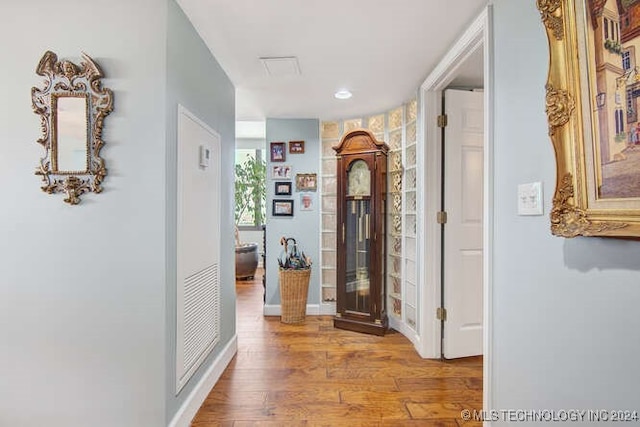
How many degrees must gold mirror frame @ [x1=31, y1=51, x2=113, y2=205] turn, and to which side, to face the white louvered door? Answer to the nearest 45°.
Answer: approximately 90° to its left

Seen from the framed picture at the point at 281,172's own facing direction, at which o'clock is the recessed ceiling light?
The recessed ceiling light is roughly at 11 o'clock from the framed picture.
